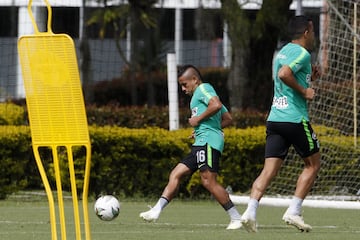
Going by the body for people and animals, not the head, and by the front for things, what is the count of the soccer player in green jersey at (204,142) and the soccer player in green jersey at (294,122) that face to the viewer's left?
1

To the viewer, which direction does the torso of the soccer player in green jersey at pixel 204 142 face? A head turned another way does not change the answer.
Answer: to the viewer's left

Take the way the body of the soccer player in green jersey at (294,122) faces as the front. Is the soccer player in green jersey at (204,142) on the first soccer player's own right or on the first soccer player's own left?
on the first soccer player's own left

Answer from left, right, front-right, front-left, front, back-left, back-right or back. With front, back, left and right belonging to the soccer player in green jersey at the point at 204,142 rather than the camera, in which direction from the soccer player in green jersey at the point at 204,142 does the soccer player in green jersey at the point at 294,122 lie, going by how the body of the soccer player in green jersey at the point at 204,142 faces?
back-left
